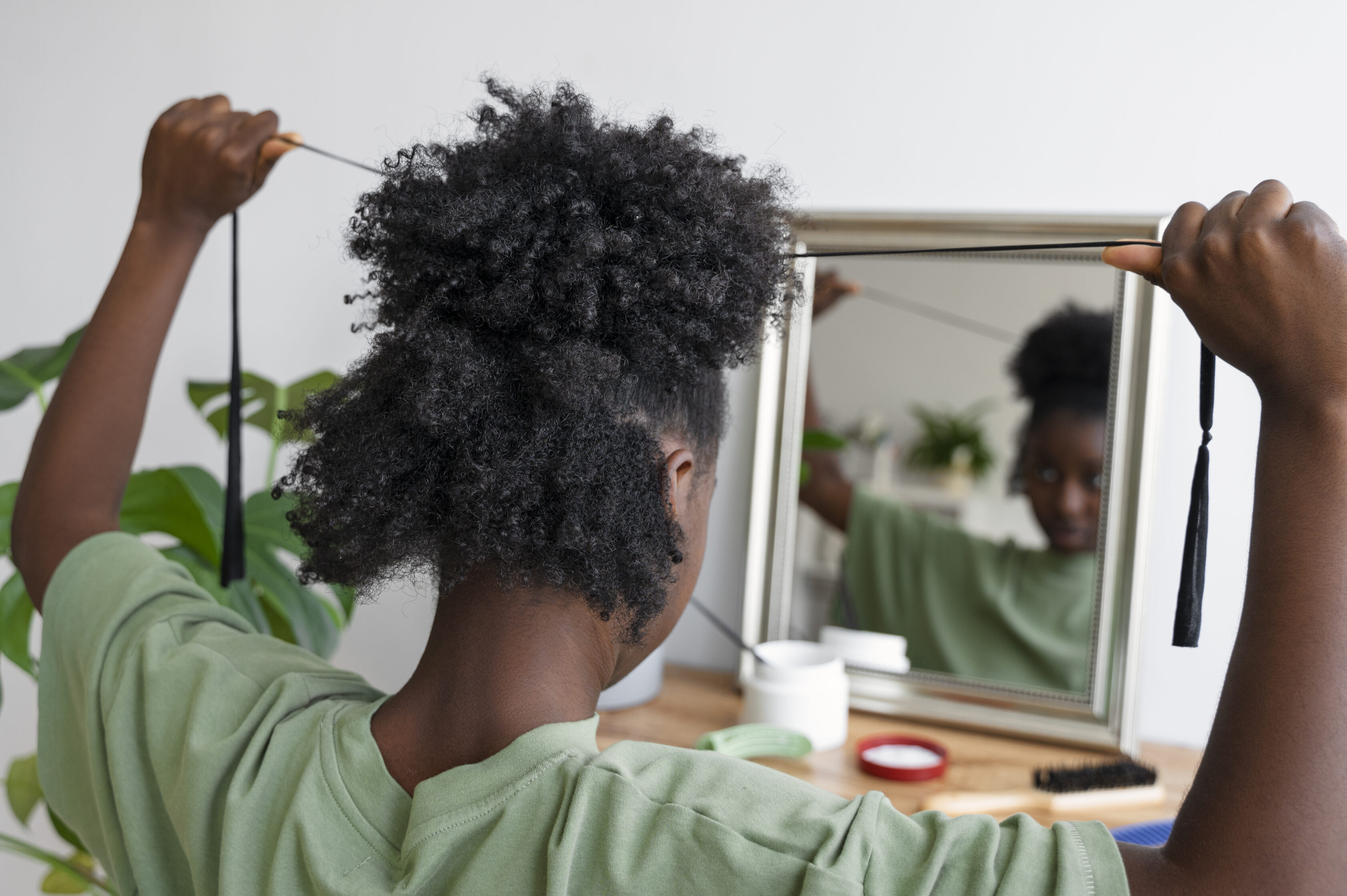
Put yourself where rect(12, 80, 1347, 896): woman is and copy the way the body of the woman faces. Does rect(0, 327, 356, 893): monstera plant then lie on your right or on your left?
on your left

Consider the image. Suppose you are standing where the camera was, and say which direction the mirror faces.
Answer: facing the viewer and to the left of the viewer

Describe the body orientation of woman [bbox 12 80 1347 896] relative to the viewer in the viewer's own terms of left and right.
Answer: facing away from the viewer and to the right of the viewer

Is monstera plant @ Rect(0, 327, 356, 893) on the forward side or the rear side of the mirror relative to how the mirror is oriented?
on the forward side

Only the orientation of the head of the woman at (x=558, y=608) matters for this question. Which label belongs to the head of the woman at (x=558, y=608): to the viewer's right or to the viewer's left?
to the viewer's right

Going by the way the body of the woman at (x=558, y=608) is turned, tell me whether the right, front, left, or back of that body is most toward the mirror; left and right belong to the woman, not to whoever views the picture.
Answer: front

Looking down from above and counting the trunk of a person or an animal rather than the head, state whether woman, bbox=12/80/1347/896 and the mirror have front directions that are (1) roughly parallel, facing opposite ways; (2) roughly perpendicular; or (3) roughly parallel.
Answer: roughly parallel, facing opposite ways

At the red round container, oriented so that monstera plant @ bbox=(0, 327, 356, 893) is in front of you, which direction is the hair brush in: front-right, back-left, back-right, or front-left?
back-left
